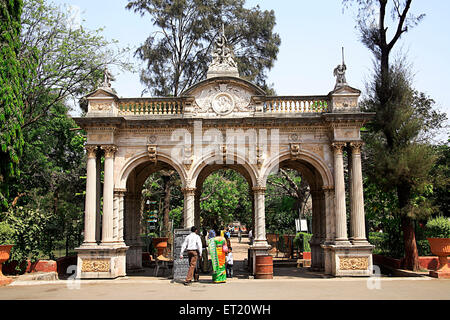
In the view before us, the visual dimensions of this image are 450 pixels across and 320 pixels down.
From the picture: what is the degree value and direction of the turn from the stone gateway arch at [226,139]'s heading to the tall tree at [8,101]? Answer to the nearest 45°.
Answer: approximately 90° to its right

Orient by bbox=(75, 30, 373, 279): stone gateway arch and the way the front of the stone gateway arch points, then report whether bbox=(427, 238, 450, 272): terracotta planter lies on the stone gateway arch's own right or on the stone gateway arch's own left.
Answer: on the stone gateway arch's own left

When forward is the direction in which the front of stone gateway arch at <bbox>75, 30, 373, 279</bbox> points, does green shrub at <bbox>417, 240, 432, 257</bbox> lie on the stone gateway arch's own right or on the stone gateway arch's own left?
on the stone gateway arch's own left

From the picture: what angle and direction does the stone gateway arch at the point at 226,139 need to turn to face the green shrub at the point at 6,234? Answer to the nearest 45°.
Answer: approximately 90° to its right

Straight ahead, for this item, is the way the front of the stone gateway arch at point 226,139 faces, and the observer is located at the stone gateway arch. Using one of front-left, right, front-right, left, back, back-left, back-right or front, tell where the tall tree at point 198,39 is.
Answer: back

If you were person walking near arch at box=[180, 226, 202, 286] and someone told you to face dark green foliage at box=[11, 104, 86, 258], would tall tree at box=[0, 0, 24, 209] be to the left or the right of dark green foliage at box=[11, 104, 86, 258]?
left

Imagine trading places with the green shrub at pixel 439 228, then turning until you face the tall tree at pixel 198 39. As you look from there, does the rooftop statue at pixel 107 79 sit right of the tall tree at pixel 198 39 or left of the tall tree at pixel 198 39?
left

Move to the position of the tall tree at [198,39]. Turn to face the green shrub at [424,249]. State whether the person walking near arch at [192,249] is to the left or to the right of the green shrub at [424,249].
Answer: right

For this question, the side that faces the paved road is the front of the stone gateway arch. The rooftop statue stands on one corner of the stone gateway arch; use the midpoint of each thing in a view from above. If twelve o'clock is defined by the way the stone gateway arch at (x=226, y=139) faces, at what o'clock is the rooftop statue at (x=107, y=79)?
The rooftop statue is roughly at 3 o'clock from the stone gateway arch.

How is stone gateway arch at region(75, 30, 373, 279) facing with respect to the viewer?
toward the camera

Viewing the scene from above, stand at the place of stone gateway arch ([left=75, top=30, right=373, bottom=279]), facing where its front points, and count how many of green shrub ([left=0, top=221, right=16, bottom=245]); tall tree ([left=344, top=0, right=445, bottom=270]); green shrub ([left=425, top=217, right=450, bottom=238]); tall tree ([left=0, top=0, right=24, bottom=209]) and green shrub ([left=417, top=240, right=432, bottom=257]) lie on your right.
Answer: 2
